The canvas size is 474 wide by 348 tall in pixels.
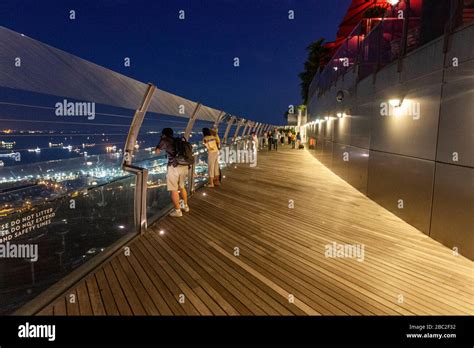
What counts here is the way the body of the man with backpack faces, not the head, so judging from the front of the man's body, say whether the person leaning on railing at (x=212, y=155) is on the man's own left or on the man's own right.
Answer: on the man's own right

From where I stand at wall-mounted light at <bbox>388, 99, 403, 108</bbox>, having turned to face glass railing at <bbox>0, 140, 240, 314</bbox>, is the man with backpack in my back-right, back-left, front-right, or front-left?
front-right

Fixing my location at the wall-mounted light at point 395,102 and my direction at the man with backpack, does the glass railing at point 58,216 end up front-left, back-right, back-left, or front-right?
front-left

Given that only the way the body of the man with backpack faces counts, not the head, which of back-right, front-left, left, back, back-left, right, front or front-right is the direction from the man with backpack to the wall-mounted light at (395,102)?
back-right

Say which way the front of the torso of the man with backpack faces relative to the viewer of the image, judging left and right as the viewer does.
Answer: facing away from the viewer and to the left of the viewer

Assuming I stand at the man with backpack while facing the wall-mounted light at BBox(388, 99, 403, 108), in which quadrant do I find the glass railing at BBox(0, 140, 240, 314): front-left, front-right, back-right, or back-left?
back-right

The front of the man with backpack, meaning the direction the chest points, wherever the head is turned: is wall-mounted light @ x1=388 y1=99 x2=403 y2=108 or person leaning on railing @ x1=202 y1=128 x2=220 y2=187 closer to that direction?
the person leaning on railing

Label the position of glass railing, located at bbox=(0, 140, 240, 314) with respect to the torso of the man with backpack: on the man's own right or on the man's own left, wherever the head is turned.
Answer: on the man's own left
